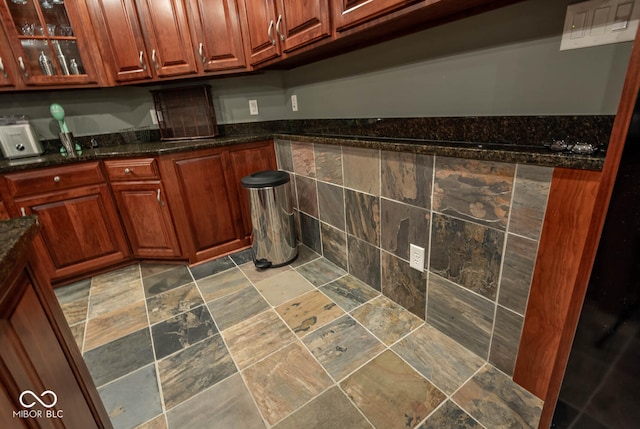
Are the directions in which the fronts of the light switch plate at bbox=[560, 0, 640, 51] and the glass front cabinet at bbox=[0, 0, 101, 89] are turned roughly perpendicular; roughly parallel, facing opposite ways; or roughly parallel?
roughly perpendicular

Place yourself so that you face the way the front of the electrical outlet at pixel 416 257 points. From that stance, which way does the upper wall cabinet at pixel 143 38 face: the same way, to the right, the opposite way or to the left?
to the left

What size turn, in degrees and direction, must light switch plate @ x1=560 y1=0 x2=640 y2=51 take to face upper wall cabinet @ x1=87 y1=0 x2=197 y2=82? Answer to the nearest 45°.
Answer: approximately 90° to its right

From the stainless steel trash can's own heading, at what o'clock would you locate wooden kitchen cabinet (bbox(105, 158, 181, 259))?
The wooden kitchen cabinet is roughly at 2 o'clock from the stainless steel trash can.

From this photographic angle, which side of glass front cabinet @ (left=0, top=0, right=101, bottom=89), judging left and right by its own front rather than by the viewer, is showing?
front

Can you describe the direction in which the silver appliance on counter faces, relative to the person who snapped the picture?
facing the viewer

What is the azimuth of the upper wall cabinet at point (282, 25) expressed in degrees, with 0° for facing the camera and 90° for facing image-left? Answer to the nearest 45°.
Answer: approximately 45°

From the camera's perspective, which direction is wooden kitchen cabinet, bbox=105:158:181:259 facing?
toward the camera

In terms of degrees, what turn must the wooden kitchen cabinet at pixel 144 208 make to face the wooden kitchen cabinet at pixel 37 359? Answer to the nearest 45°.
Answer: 0° — it already faces it

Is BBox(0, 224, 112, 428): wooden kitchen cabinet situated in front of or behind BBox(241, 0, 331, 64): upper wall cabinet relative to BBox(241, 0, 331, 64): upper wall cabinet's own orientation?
in front
